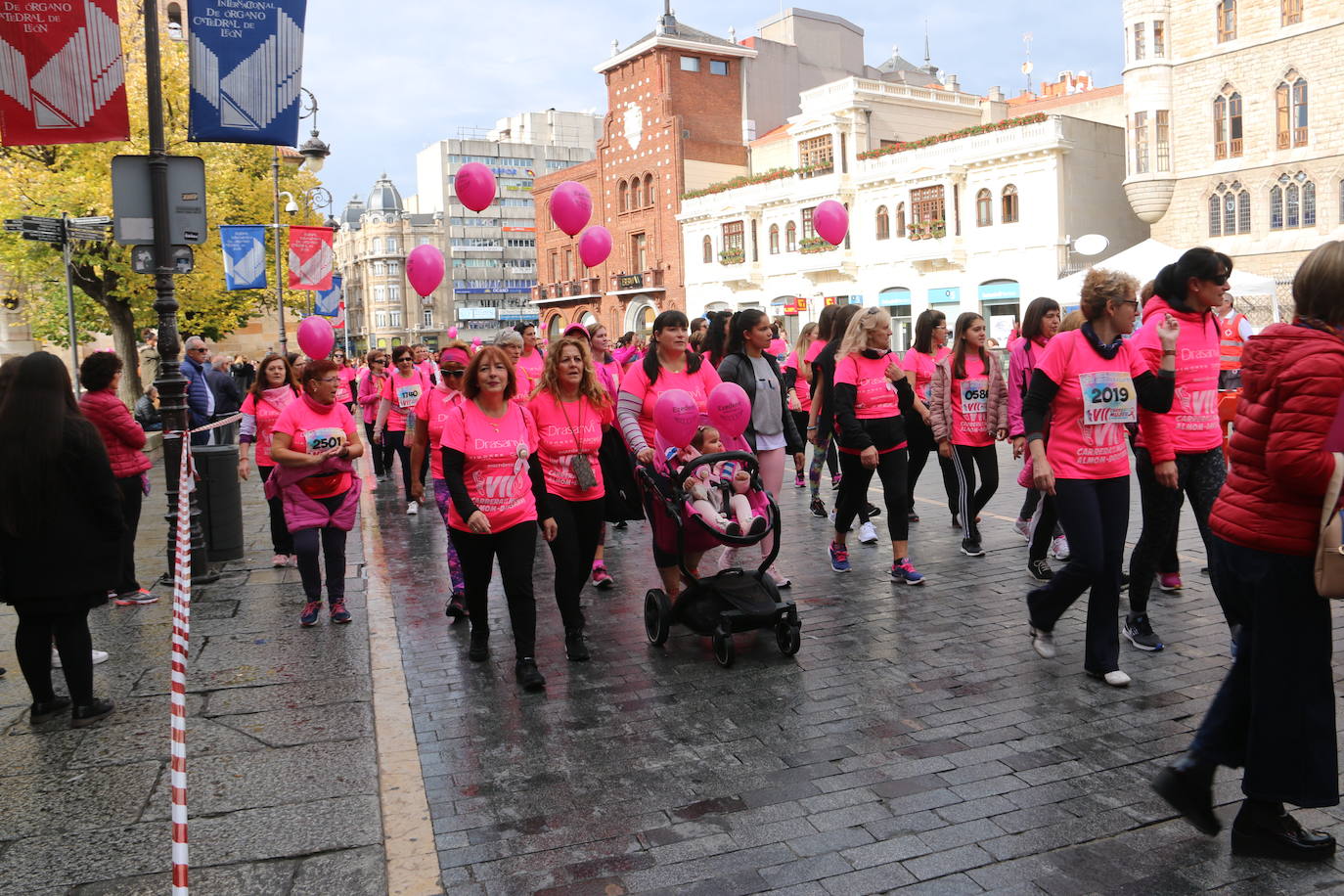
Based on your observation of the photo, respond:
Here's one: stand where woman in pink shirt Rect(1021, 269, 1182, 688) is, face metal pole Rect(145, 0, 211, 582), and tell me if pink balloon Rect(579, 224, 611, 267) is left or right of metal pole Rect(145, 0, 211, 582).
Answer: right

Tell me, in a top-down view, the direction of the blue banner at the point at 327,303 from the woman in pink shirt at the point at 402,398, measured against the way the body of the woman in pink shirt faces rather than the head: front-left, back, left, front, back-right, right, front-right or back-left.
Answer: back

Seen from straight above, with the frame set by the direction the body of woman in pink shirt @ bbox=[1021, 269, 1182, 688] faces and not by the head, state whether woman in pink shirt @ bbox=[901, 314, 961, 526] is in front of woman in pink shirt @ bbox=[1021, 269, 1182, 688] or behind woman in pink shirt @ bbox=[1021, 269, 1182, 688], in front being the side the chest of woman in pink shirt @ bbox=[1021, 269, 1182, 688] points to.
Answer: behind

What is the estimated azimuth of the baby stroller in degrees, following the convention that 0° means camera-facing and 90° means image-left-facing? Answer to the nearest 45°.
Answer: approximately 315°

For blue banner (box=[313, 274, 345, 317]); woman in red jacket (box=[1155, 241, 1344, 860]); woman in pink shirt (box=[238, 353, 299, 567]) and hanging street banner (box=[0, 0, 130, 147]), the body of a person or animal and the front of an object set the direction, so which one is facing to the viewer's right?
the woman in red jacket

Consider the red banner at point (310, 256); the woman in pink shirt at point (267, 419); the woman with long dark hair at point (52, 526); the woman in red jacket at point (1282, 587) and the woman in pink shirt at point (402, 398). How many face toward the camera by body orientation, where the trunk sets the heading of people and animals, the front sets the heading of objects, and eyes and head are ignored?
3

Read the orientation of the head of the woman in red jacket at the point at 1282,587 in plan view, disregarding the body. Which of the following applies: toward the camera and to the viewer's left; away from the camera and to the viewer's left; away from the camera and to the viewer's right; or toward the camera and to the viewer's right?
away from the camera and to the viewer's left

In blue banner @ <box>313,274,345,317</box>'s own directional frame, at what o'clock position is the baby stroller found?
The baby stroller is roughly at 12 o'clock from the blue banner.

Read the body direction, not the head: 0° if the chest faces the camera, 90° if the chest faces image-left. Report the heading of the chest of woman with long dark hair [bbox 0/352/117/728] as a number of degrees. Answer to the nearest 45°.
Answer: approximately 225°

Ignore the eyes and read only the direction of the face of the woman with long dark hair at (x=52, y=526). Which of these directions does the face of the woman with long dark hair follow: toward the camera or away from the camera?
away from the camera

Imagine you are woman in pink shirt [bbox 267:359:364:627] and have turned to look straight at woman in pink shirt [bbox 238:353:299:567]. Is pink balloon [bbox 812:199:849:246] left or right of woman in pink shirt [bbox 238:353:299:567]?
right

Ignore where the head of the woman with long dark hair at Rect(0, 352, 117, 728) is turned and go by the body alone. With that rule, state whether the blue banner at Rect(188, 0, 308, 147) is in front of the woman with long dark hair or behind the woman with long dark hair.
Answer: in front

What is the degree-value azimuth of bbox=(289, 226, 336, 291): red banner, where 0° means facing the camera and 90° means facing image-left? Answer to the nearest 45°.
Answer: approximately 0°

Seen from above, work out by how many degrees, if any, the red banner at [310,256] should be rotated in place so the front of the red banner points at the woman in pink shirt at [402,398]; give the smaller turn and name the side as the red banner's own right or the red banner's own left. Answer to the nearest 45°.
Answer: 0° — it already faces them
